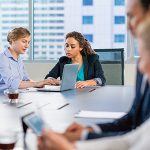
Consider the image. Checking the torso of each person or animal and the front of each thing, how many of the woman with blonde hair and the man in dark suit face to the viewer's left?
1

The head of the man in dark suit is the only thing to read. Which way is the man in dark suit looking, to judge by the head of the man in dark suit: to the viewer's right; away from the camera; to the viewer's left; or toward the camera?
to the viewer's left

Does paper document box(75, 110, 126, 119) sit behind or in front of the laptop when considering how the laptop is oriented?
behind

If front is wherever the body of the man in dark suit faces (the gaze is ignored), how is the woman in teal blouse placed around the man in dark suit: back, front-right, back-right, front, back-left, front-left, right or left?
right

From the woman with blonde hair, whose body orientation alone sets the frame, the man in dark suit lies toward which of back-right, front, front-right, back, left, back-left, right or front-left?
front-right

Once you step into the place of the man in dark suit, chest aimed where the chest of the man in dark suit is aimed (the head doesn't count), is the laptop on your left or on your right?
on your right

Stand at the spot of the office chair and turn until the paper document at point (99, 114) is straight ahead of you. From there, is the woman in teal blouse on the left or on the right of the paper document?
right

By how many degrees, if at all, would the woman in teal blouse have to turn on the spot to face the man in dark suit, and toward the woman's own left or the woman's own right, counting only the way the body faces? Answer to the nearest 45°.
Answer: approximately 45° to the woman's own left

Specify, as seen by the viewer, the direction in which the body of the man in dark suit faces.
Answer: to the viewer's left
